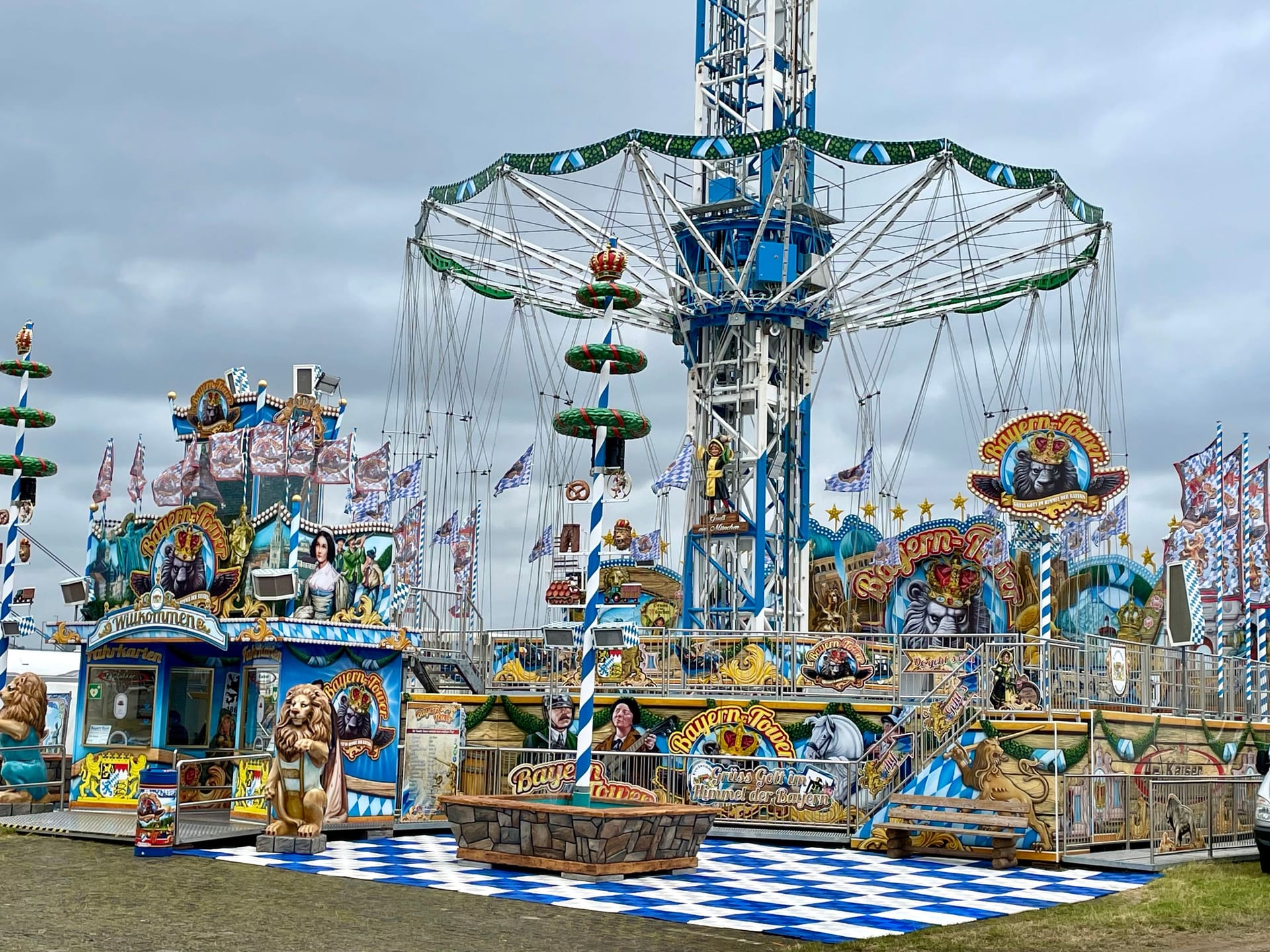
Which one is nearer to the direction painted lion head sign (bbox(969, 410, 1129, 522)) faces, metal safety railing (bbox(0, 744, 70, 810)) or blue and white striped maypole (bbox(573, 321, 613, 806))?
the blue and white striped maypole

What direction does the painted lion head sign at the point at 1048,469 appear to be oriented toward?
toward the camera

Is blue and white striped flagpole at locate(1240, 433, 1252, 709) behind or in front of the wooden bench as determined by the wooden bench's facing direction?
behind

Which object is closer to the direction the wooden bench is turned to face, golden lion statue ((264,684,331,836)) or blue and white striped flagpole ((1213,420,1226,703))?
the golden lion statue

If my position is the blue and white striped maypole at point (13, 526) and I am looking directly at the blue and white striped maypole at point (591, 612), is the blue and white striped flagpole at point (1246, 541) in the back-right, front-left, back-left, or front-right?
front-left

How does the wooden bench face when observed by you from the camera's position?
facing the viewer and to the left of the viewer
